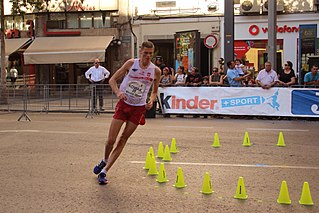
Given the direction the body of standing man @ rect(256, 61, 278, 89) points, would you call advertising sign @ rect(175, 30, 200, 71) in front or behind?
behind

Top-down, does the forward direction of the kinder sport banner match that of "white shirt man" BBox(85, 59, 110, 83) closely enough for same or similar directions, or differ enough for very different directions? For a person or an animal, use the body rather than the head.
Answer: same or similar directions

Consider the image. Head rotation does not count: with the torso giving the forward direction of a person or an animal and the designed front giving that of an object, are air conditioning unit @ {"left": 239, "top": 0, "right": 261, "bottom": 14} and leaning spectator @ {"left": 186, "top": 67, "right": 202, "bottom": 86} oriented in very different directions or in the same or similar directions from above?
same or similar directions

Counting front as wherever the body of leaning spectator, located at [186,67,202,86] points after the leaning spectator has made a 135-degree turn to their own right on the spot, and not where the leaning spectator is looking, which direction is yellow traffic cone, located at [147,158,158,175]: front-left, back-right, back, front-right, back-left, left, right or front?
back-left

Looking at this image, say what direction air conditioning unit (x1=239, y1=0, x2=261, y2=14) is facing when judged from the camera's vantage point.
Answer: facing the viewer

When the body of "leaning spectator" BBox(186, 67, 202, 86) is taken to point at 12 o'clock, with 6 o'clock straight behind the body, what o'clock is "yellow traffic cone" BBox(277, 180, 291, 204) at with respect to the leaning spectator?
The yellow traffic cone is roughly at 12 o'clock from the leaning spectator.

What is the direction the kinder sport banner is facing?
toward the camera

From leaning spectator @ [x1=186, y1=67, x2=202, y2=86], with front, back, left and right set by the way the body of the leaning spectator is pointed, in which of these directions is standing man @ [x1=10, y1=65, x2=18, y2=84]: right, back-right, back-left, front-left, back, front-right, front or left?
back-right

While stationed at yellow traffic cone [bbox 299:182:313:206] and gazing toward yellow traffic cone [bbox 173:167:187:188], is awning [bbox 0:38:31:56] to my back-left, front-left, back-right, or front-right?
front-right

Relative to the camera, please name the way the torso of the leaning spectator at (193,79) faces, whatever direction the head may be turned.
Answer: toward the camera

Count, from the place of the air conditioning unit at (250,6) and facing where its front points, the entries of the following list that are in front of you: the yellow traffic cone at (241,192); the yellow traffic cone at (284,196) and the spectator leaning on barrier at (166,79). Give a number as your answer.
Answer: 3

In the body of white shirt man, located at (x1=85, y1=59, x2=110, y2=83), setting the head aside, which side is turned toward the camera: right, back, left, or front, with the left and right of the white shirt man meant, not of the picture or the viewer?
front

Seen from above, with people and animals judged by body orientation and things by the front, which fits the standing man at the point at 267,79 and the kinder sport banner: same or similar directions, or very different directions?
same or similar directions

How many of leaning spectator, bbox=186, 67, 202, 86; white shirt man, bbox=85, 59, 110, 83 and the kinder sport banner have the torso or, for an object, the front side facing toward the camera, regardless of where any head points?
3

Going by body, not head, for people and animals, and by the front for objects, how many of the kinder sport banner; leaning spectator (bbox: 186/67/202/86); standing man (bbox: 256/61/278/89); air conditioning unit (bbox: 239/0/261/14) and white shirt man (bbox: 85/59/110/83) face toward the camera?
5
